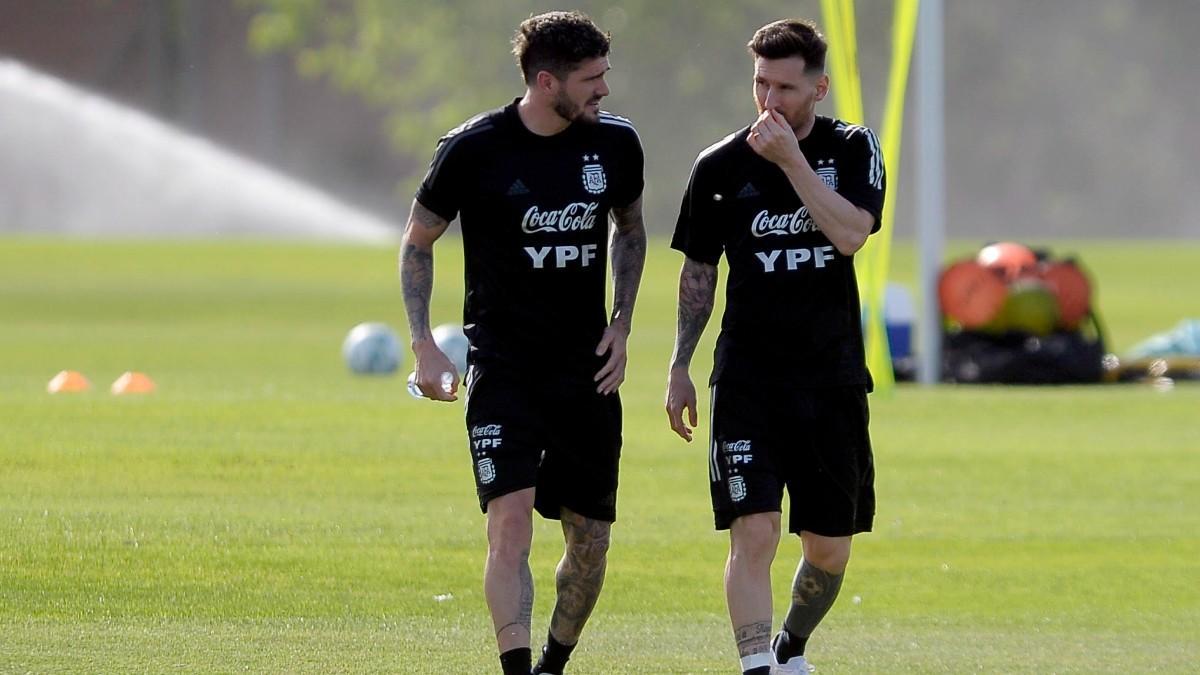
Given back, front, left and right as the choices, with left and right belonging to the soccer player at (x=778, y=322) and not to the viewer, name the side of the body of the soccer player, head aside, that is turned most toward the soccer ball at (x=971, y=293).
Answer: back

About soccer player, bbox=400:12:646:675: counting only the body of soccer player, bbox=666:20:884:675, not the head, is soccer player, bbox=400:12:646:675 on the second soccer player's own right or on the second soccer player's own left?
on the second soccer player's own right

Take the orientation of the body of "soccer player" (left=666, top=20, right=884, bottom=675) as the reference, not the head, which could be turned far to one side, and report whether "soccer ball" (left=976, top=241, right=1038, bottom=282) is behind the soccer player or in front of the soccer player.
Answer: behind

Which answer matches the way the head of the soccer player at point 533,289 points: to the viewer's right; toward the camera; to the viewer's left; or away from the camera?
to the viewer's right

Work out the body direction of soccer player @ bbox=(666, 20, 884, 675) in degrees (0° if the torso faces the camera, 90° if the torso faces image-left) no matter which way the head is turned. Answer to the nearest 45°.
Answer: approximately 0°

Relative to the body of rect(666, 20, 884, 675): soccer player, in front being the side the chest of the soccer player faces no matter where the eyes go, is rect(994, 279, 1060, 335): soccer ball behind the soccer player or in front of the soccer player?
behind
